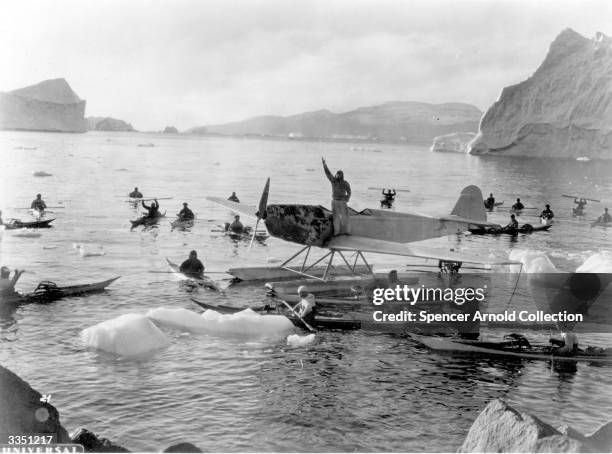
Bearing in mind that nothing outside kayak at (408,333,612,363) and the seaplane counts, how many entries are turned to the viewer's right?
0

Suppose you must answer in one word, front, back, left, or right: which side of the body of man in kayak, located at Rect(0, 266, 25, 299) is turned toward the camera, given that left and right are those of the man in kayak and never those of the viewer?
right

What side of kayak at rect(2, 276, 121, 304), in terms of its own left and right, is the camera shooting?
right

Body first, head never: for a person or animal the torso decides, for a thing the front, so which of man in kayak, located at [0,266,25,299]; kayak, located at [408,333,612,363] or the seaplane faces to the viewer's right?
the man in kayak

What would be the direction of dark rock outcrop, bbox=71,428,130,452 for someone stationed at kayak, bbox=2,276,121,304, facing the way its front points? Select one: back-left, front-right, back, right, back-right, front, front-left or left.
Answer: right

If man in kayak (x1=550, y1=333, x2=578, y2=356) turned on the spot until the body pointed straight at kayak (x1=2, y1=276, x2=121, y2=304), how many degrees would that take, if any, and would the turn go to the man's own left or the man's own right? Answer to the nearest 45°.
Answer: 0° — they already face it

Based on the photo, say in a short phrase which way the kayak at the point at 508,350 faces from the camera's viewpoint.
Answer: facing to the left of the viewer

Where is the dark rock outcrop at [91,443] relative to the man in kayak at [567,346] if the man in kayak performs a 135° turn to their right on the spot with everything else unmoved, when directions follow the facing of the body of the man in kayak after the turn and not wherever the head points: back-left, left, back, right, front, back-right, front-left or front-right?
back

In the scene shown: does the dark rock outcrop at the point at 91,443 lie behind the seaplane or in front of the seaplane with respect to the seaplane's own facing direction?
in front

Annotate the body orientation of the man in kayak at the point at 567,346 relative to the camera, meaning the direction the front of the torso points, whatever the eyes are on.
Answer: to the viewer's left
